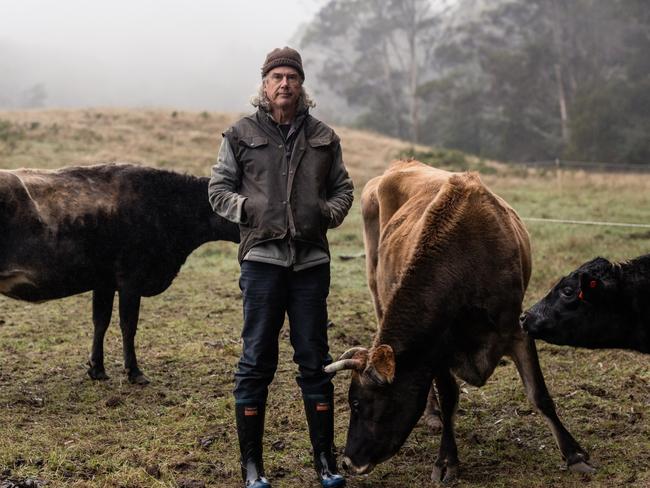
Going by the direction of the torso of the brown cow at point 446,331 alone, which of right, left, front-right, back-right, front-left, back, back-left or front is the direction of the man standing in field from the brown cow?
right

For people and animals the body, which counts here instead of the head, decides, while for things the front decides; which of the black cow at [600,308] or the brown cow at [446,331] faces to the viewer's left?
the black cow

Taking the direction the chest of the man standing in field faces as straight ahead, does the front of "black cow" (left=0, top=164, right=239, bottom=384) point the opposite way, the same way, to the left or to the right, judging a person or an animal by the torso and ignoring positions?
to the left

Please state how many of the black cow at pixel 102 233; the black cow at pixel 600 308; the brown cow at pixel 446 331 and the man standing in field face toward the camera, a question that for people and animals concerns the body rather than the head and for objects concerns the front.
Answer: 2

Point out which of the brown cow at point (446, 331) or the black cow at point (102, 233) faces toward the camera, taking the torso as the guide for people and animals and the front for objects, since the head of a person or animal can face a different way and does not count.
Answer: the brown cow

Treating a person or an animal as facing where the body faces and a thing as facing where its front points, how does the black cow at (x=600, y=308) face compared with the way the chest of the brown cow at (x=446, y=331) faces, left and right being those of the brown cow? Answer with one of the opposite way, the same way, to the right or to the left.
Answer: to the right

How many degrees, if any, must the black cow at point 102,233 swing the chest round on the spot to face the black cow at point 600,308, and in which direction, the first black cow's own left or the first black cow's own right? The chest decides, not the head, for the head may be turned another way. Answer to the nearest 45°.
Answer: approximately 45° to the first black cow's own right

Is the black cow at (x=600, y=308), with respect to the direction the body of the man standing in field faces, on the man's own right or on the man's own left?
on the man's own left

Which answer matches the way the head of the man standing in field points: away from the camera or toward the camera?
toward the camera

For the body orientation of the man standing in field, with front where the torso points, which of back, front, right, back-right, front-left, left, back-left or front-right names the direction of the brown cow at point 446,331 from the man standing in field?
left

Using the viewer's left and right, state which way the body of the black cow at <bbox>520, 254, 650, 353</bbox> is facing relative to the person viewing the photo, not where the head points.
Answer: facing to the left of the viewer

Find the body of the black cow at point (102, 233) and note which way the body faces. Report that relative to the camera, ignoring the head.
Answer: to the viewer's right

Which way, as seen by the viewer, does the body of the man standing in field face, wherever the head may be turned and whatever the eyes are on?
toward the camera

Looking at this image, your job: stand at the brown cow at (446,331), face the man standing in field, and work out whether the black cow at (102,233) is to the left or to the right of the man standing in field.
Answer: right

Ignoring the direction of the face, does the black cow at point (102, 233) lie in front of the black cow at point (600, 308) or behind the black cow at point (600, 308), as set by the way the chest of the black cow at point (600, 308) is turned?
in front
